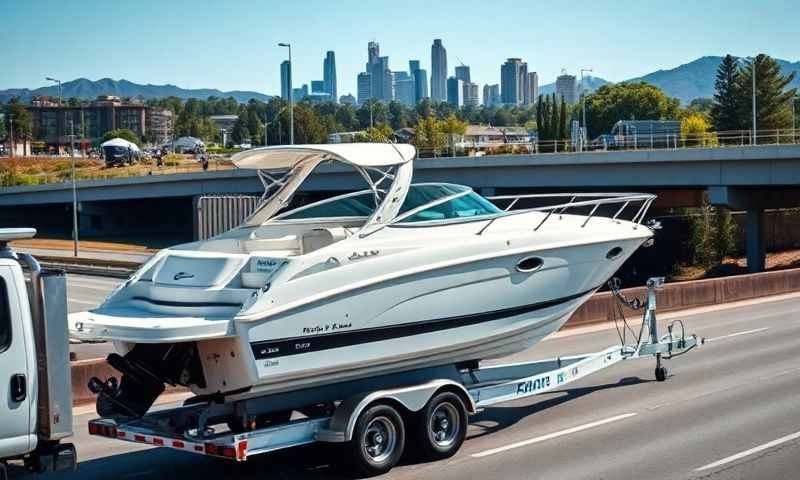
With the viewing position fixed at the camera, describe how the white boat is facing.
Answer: facing away from the viewer and to the right of the viewer

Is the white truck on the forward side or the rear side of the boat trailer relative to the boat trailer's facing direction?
on the rear side

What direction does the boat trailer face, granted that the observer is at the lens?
facing away from the viewer and to the right of the viewer

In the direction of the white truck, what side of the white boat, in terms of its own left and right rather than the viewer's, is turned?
back

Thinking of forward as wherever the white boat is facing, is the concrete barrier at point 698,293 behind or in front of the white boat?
in front
